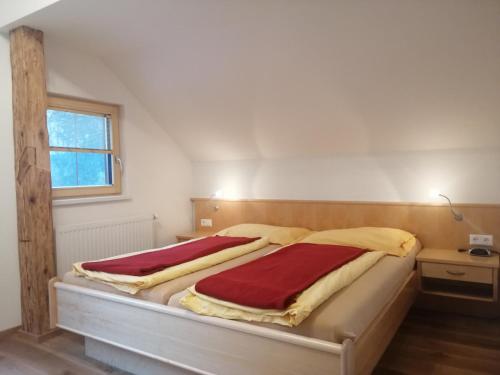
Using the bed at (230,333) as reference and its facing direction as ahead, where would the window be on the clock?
The window is roughly at 3 o'clock from the bed.

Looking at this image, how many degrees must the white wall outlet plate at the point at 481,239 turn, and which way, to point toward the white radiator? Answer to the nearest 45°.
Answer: approximately 45° to its right

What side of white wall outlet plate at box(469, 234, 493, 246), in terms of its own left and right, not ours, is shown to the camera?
front

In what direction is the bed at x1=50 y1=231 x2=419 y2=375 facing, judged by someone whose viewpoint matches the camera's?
facing the viewer and to the left of the viewer

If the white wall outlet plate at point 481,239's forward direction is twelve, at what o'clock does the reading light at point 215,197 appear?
The reading light is roughly at 3 o'clock from the white wall outlet plate.

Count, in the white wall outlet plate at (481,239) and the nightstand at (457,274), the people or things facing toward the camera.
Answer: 2

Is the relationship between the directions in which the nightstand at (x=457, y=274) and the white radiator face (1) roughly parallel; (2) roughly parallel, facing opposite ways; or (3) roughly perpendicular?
roughly perpendicular

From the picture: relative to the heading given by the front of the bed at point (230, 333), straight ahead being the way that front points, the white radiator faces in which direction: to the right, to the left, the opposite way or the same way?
to the left

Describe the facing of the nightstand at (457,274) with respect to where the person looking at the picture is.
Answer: facing the viewer

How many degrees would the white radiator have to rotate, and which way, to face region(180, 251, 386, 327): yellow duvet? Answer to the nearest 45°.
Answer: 0° — it already faces it

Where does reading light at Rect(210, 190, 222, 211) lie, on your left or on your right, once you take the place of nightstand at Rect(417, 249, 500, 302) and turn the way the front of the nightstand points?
on your right

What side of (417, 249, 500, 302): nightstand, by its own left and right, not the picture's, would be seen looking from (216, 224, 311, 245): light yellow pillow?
right

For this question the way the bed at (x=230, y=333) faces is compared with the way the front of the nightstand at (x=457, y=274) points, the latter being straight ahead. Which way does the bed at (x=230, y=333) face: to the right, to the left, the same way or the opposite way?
the same way

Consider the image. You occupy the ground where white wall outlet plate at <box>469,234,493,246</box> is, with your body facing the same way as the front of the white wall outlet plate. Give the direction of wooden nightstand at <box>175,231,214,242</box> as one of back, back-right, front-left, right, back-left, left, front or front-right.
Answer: right

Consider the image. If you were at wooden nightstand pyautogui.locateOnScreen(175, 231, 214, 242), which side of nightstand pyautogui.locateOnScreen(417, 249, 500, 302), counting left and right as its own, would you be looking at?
right

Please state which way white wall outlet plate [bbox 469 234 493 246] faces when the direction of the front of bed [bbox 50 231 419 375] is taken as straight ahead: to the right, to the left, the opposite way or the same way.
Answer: the same way
